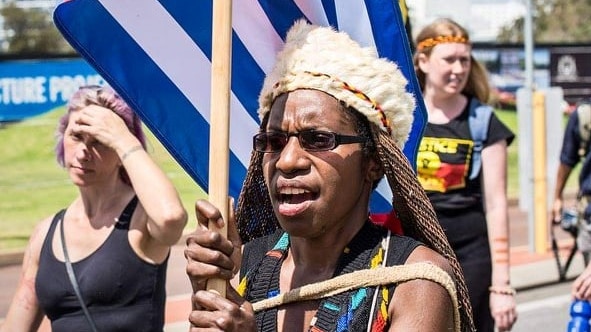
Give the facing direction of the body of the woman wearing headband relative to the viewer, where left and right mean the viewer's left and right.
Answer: facing the viewer and to the left of the viewer

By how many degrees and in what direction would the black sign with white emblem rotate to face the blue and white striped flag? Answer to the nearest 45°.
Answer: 0° — it already faces it

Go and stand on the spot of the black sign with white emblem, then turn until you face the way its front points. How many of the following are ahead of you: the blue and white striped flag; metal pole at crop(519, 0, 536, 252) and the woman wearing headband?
3

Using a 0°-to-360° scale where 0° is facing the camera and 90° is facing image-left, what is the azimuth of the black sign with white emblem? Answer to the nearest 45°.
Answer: approximately 0°

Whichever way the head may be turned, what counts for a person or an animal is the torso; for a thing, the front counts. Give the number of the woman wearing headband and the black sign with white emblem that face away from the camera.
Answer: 0

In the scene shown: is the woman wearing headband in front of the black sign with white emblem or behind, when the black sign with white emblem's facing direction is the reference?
in front

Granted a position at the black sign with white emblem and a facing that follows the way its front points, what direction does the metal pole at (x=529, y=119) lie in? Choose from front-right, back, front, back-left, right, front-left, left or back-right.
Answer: front
